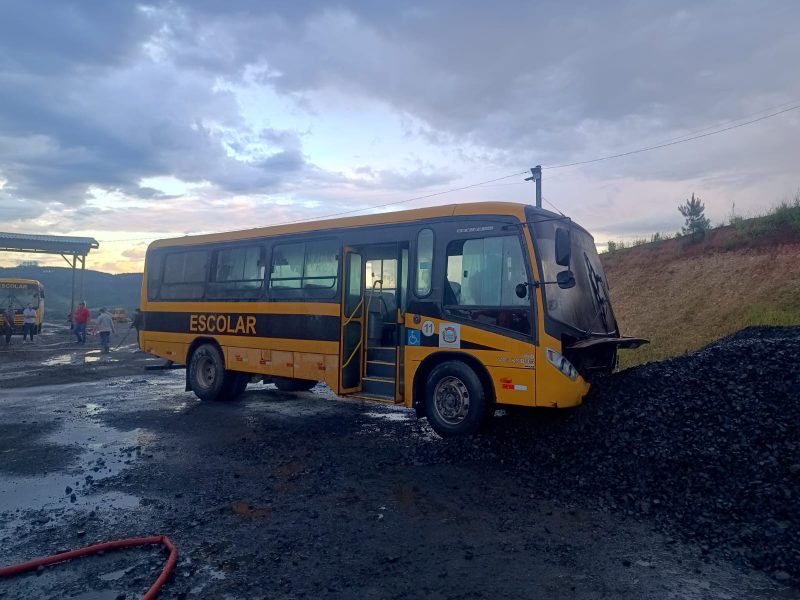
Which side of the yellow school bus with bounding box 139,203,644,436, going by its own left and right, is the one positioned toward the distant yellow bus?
back

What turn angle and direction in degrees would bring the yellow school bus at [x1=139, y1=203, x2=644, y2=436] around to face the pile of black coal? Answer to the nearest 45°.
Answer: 0° — it already faces it

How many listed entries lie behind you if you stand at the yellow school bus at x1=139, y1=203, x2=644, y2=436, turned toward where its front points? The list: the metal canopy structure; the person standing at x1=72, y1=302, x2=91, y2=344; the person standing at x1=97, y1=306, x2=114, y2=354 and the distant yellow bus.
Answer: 4

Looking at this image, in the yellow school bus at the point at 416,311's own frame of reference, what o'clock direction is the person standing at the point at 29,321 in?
The person standing is roughly at 6 o'clock from the yellow school bus.

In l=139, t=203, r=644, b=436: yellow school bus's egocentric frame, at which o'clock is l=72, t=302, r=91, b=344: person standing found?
The person standing is roughly at 6 o'clock from the yellow school bus.

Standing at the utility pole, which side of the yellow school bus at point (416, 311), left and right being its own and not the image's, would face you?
left

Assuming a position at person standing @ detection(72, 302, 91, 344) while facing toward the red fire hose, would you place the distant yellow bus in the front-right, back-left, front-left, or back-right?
back-right

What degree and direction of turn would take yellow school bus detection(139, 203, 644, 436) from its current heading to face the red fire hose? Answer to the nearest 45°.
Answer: approximately 90° to its right

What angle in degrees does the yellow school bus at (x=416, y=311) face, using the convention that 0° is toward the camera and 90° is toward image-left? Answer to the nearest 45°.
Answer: approximately 315°

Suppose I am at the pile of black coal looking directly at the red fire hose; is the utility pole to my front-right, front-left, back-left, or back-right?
back-right

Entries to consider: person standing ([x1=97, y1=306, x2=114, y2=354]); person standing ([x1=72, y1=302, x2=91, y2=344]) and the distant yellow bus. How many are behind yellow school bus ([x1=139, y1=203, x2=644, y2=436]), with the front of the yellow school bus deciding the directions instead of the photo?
3

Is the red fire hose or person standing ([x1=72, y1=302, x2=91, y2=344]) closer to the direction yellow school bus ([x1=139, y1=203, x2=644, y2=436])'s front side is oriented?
the red fire hose

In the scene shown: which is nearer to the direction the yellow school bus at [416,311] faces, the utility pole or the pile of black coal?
the pile of black coal
